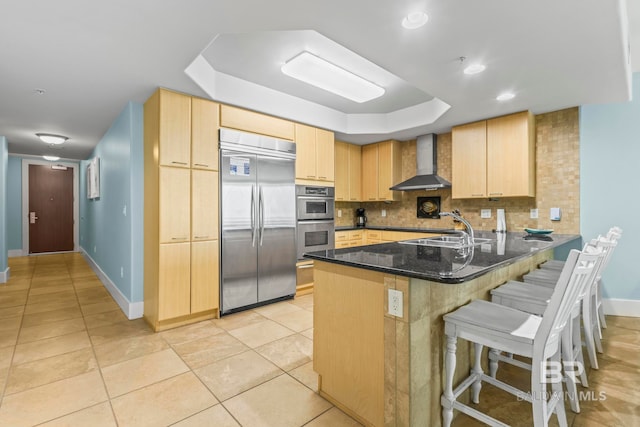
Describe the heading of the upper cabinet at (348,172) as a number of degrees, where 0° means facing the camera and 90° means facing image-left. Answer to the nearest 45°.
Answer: approximately 315°

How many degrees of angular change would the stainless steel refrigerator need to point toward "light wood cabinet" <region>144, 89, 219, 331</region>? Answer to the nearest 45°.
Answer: approximately 135° to its right

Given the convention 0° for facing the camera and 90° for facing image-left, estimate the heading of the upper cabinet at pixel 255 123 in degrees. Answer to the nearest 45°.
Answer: approximately 315°

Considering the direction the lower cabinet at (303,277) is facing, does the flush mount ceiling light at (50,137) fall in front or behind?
behind

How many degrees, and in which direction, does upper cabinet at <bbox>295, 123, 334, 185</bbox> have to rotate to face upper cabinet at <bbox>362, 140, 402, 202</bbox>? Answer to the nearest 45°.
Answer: approximately 90° to its left

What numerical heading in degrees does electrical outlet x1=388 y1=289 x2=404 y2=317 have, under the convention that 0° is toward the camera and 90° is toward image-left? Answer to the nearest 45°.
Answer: approximately 45°

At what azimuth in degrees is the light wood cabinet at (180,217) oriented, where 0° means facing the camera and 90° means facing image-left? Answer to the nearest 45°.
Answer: approximately 315°
